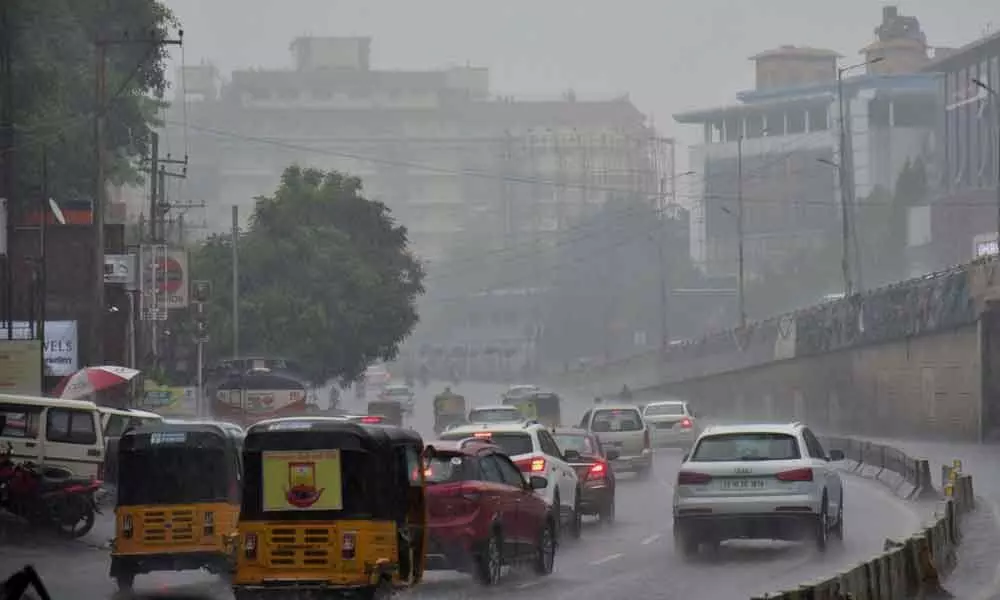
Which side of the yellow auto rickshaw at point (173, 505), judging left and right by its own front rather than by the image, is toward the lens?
back

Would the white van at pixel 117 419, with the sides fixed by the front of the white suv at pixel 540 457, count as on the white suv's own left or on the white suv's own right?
on the white suv's own left

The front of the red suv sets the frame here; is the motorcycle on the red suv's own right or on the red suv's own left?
on the red suv's own left

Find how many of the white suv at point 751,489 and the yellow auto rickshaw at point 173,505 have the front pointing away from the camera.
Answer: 2

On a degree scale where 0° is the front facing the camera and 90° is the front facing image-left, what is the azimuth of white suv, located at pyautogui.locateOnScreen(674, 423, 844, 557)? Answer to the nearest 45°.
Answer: approximately 180°

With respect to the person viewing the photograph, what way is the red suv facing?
facing away from the viewer and to the right of the viewer

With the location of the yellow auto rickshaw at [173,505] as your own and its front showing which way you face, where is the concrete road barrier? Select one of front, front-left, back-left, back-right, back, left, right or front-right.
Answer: back-right

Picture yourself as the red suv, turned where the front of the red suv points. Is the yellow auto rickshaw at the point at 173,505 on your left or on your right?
on your left

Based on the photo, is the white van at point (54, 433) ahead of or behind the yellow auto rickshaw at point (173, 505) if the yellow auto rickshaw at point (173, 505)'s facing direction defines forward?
ahead

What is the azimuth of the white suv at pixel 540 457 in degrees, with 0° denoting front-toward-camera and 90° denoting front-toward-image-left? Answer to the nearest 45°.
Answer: approximately 225°
